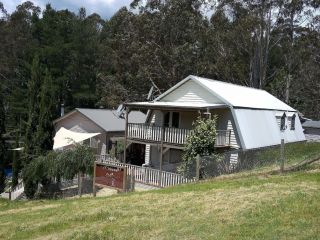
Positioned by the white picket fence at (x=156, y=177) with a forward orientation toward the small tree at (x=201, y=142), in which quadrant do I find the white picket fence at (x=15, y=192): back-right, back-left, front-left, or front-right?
back-left

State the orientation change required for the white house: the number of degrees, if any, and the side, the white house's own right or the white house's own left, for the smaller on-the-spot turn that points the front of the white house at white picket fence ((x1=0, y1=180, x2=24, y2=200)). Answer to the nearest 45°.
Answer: approximately 45° to the white house's own right

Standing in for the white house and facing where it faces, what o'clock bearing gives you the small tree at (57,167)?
The small tree is roughly at 1 o'clock from the white house.

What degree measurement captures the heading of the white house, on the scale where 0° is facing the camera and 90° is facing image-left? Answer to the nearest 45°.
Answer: approximately 45°

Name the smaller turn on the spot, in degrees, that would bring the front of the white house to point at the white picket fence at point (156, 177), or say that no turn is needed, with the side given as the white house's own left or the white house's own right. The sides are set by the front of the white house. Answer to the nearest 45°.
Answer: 0° — it already faces it
